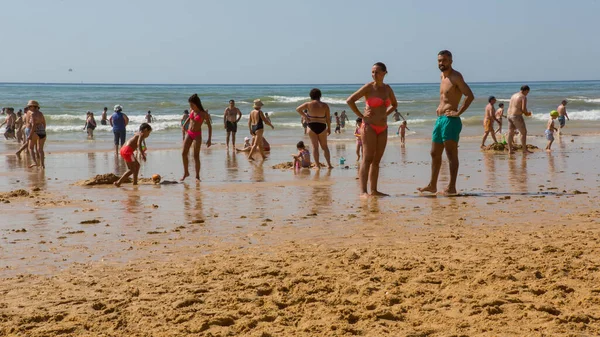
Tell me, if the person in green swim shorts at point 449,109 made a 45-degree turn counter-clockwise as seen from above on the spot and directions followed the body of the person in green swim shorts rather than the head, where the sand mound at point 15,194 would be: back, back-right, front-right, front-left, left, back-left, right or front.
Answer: right

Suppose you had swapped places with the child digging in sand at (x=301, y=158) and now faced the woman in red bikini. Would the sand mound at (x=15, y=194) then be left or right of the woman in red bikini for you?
right

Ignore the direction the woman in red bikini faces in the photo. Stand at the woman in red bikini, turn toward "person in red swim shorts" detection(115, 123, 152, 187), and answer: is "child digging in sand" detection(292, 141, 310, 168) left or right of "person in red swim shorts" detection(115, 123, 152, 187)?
right

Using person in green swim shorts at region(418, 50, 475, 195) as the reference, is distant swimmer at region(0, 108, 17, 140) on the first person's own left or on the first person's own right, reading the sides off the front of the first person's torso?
on the first person's own right

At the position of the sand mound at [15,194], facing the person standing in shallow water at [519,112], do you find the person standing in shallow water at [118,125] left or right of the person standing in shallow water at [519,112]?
left
